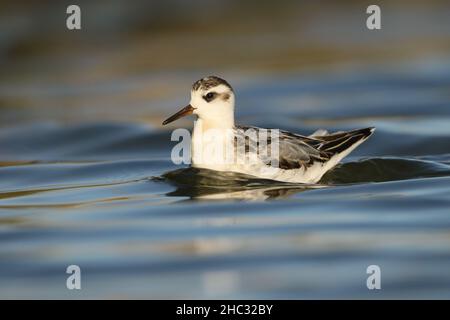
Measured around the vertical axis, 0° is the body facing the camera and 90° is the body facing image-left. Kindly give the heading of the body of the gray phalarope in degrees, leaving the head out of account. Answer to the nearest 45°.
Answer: approximately 90°
